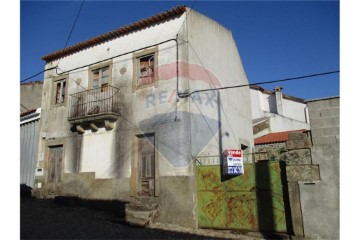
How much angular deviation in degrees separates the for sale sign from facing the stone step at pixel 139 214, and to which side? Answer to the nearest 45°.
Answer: approximately 90° to its right

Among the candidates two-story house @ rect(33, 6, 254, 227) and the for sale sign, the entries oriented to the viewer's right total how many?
0

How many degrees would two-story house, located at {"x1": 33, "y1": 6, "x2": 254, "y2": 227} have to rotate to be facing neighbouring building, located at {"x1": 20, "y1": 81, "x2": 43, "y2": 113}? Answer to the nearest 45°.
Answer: approximately 90° to its right

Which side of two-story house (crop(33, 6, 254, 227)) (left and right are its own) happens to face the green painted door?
left

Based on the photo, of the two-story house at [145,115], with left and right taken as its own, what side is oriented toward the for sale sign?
left

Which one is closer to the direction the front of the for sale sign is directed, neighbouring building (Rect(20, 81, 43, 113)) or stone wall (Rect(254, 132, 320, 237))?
the stone wall

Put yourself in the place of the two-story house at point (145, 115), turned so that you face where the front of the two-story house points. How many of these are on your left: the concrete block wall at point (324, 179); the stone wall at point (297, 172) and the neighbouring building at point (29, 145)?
2

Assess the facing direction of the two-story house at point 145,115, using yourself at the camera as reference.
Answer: facing the viewer and to the left of the viewer

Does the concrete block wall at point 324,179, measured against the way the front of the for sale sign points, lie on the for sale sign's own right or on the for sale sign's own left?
on the for sale sign's own left

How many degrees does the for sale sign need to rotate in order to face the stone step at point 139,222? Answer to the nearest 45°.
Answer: approximately 90° to its right

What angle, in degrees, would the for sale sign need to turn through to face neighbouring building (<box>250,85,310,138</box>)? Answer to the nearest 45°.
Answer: approximately 180°
